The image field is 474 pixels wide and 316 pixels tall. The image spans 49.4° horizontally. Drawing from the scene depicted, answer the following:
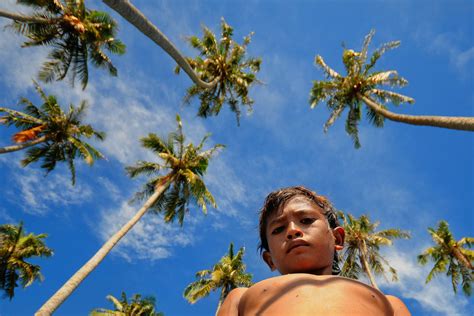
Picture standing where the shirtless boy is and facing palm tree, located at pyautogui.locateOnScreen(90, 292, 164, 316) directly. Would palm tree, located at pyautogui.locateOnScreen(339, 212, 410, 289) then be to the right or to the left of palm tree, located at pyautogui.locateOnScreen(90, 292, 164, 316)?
right

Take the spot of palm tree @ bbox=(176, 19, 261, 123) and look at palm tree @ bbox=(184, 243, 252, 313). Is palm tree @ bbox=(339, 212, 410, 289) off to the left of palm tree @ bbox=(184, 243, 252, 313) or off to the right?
right

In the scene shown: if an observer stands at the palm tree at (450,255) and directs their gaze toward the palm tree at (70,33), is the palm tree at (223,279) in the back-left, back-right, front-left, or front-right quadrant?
front-right

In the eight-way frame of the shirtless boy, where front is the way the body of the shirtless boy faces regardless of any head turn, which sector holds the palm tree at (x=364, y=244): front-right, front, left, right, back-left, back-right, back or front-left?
back

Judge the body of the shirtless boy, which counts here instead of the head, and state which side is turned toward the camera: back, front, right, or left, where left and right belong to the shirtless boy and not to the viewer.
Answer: front

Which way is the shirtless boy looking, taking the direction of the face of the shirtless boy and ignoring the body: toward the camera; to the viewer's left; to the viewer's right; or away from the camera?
toward the camera

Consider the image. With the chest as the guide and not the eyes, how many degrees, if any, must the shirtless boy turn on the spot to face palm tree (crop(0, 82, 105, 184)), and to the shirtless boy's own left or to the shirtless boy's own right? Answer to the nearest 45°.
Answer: approximately 135° to the shirtless boy's own right

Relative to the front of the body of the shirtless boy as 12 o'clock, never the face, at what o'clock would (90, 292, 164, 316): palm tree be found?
The palm tree is roughly at 5 o'clock from the shirtless boy.
